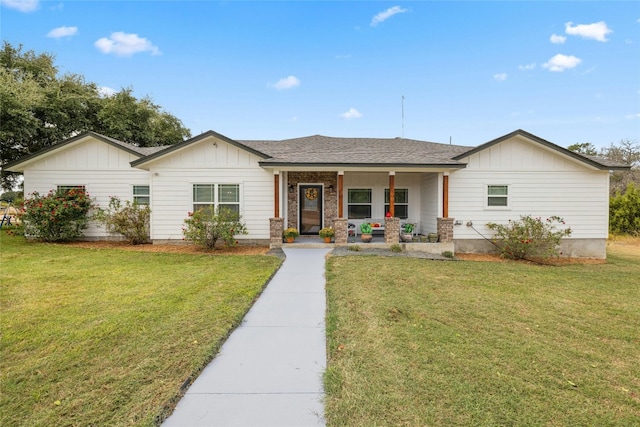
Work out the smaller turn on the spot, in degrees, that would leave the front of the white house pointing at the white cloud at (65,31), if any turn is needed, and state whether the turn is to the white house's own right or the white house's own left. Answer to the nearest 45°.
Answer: approximately 90° to the white house's own right

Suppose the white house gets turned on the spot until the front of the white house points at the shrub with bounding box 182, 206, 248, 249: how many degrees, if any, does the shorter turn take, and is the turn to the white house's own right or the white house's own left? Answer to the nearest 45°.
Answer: approximately 90° to the white house's own right

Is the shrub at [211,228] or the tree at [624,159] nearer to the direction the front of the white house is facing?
the shrub

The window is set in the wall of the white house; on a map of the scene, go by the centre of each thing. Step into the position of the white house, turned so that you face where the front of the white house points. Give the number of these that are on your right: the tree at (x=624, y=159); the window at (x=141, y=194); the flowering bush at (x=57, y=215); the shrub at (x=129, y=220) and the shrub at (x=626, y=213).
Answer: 3

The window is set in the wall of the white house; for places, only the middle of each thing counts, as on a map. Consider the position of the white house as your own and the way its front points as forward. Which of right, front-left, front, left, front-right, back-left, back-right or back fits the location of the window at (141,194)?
right

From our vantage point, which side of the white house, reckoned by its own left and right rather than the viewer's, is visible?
front

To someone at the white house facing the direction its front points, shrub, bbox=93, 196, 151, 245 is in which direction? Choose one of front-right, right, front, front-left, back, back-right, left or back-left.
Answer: right

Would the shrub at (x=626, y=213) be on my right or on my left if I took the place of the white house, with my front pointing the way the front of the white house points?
on my left

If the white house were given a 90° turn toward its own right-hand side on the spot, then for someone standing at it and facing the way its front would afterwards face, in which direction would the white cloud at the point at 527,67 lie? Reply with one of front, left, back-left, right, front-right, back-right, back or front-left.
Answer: back-right

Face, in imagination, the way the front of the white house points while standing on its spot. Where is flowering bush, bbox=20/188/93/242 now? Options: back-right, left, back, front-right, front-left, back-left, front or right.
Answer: right

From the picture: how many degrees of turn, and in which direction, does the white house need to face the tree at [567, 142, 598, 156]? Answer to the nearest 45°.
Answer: approximately 135° to its left
